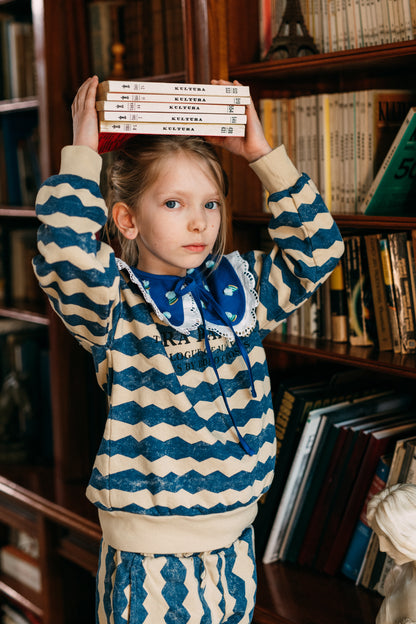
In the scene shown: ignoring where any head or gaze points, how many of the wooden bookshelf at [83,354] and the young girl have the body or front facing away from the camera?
0

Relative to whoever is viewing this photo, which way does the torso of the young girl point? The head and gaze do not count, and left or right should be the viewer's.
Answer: facing the viewer and to the right of the viewer

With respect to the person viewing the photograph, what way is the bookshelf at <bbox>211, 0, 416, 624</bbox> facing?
facing the viewer and to the left of the viewer

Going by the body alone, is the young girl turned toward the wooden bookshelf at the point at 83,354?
no

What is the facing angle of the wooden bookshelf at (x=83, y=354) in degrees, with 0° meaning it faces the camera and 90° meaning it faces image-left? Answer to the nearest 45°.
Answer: approximately 45°

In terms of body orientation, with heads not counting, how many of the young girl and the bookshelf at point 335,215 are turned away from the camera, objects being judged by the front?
0
